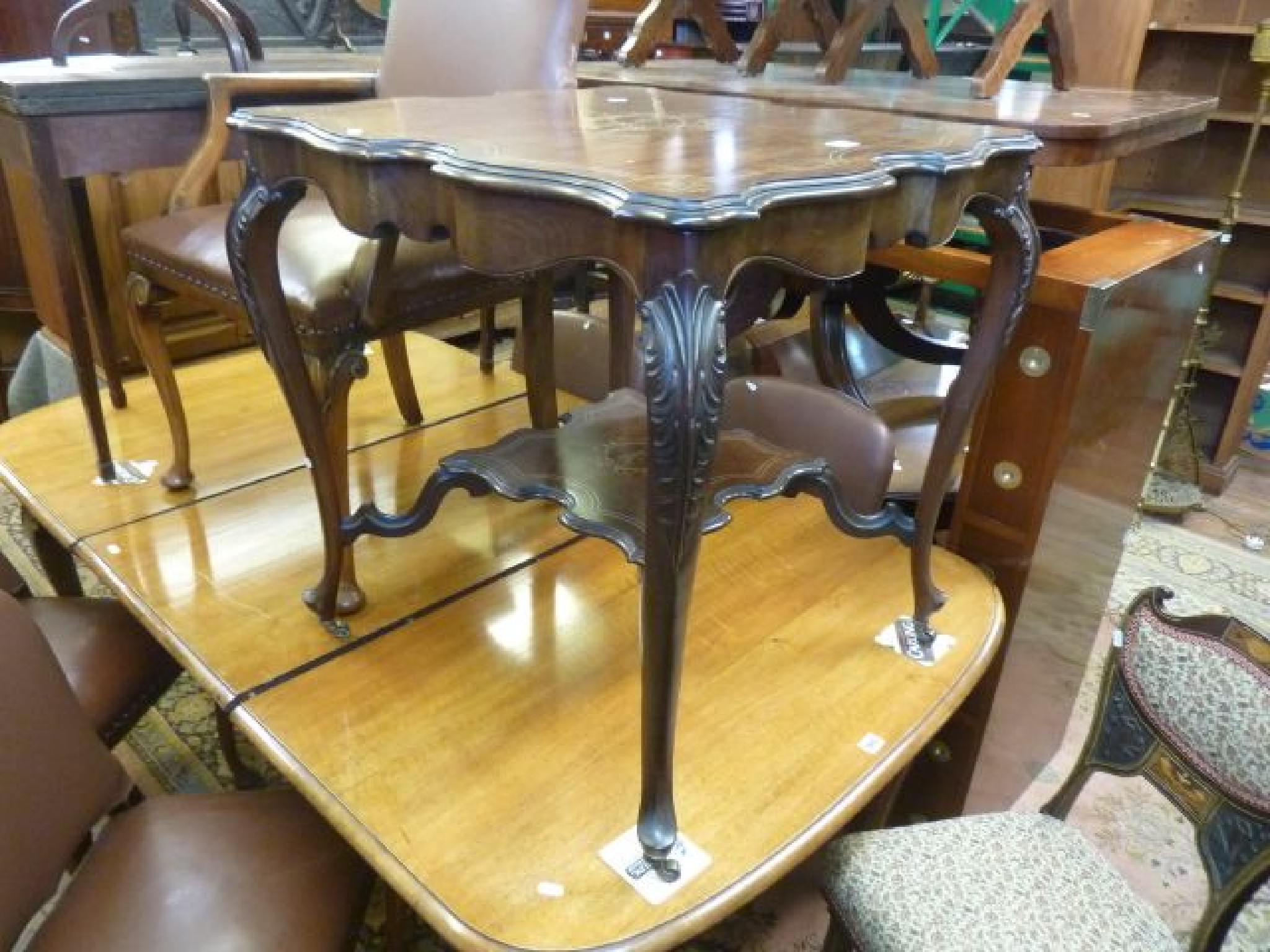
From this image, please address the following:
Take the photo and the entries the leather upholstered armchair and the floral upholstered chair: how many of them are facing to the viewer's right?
0

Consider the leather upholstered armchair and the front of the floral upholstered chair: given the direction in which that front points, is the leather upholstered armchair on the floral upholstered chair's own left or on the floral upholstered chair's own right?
on the floral upholstered chair's own right

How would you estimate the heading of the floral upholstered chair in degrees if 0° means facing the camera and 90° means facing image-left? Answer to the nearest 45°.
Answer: approximately 45°

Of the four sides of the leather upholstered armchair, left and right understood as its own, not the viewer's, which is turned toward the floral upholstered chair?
left

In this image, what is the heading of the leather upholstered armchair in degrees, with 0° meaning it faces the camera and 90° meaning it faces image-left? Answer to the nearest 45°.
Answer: approximately 45°

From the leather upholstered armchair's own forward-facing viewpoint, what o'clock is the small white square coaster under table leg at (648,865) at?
The small white square coaster under table leg is roughly at 10 o'clock from the leather upholstered armchair.

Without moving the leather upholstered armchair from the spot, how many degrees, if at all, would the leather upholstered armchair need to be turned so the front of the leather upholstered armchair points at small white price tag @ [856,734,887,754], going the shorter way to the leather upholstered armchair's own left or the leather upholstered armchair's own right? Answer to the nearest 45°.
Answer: approximately 90° to the leather upholstered armchair's own left
